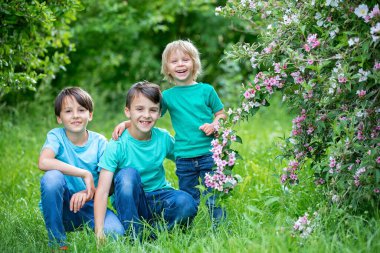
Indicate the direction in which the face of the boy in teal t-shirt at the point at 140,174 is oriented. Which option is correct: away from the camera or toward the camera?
toward the camera

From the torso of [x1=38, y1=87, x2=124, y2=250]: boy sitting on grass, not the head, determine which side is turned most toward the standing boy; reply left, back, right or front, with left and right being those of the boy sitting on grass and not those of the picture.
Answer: left

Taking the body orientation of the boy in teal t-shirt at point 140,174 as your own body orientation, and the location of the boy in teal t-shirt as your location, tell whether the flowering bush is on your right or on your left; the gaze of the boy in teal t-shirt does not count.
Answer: on your left

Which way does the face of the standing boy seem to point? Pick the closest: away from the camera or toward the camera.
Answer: toward the camera

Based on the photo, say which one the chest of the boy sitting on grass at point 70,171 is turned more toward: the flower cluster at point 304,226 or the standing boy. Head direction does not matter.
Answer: the flower cluster

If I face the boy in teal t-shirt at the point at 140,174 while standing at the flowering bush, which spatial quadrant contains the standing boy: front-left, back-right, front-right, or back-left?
front-right

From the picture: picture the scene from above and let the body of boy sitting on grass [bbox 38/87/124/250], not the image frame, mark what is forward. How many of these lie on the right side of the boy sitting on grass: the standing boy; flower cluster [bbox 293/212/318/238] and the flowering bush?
0

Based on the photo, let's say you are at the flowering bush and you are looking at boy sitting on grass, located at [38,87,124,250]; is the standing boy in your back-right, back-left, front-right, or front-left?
front-right

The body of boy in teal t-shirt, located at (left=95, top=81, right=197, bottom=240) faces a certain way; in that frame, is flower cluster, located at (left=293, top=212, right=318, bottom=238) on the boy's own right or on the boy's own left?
on the boy's own left

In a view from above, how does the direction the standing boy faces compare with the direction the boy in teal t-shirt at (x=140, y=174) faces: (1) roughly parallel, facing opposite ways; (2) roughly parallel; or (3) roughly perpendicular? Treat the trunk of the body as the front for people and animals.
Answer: roughly parallel

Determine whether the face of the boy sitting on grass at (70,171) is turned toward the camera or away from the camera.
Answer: toward the camera

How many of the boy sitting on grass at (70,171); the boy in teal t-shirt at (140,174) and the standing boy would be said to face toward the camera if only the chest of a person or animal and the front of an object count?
3

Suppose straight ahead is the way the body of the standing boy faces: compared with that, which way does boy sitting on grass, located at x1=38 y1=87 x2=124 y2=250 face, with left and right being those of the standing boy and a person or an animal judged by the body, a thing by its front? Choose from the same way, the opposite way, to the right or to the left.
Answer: the same way

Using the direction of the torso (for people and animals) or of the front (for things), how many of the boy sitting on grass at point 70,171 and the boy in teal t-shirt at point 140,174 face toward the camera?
2

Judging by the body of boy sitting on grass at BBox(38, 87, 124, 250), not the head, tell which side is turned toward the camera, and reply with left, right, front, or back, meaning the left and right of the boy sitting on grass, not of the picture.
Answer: front
